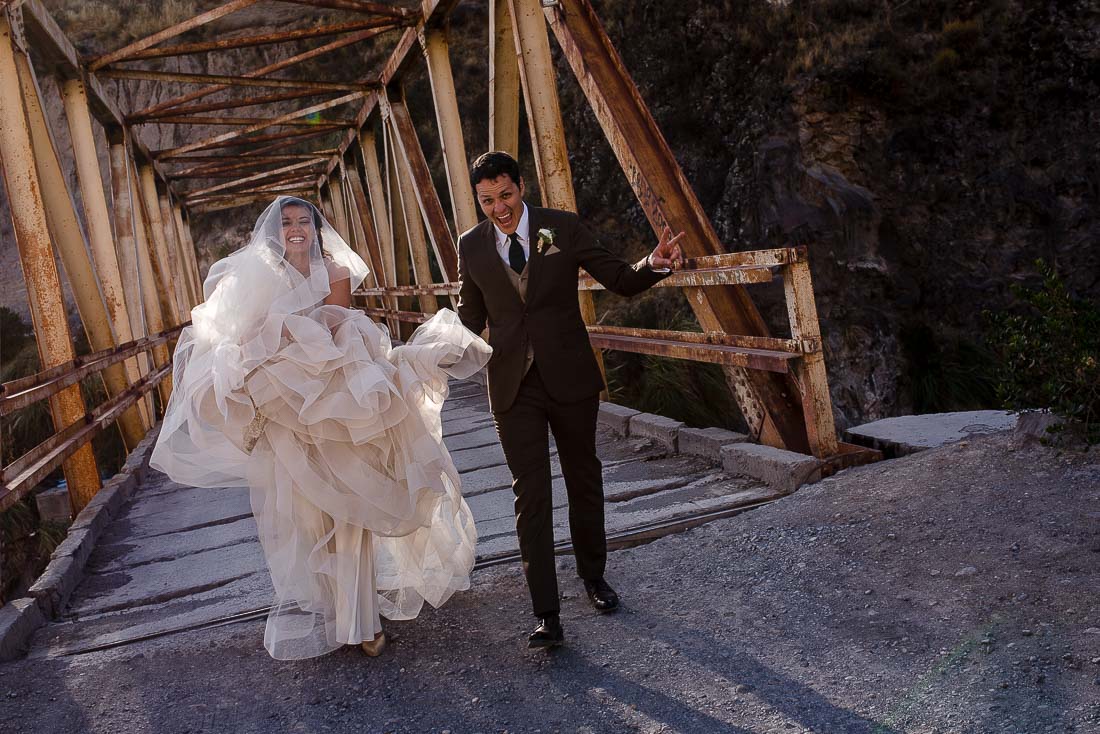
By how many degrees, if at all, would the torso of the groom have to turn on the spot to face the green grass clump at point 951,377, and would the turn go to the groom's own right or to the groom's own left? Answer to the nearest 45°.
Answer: approximately 135° to the groom's own left

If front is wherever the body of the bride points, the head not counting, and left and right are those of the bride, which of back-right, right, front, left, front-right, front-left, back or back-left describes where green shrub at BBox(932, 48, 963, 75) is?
back-left

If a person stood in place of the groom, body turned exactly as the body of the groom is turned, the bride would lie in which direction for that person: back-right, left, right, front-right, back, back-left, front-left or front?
right

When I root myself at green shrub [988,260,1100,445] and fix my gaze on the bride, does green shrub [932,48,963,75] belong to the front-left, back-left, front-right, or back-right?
back-right

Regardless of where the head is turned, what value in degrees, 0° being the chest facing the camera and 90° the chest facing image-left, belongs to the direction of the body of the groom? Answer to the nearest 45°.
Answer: approximately 0°

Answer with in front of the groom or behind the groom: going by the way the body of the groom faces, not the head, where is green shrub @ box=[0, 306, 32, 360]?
behind

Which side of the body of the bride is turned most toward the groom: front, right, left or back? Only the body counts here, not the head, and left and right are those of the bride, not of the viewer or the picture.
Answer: left

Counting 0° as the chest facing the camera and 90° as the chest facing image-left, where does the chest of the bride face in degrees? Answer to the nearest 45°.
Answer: approximately 0°

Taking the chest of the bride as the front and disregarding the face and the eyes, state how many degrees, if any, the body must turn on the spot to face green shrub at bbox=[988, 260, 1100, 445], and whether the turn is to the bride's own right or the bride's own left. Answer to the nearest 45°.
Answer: approximately 90° to the bride's own left
